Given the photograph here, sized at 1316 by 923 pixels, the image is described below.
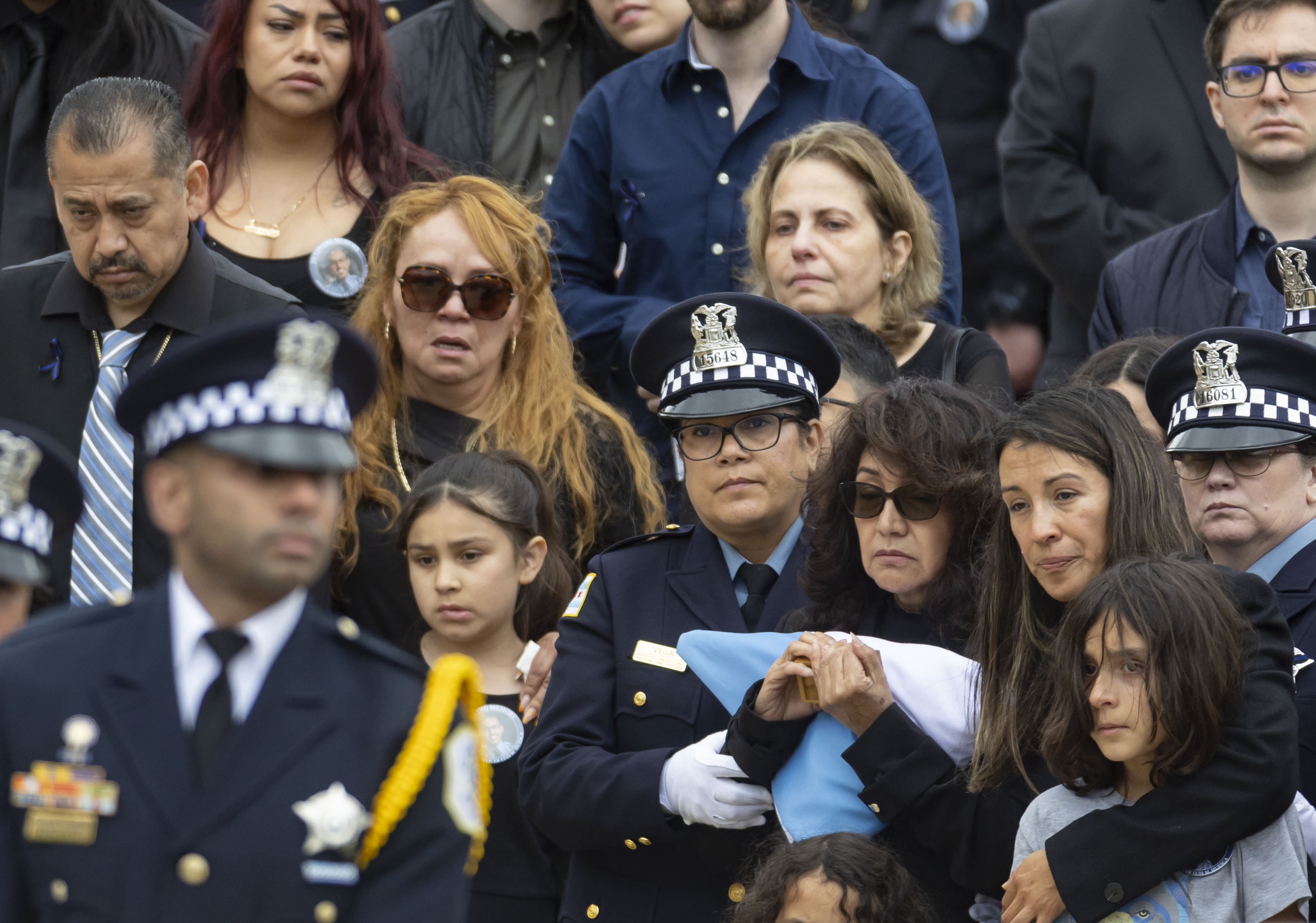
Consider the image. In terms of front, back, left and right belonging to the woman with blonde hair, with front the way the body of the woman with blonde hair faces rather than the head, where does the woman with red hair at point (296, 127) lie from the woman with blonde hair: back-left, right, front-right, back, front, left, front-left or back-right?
front-right

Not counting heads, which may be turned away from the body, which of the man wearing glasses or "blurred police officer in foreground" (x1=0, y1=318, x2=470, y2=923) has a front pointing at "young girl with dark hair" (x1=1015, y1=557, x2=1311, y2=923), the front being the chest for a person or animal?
the man wearing glasses

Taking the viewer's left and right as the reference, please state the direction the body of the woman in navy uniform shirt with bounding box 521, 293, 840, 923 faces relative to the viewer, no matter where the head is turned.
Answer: facing the viewer

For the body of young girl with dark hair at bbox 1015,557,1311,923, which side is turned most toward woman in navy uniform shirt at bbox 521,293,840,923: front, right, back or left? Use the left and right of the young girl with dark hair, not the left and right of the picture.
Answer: right

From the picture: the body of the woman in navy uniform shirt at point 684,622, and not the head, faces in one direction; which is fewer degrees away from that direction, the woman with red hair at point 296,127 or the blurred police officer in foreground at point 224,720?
the blurred police officer in foreground

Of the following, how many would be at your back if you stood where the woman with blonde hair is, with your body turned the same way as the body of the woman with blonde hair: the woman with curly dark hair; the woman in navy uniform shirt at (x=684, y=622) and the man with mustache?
0

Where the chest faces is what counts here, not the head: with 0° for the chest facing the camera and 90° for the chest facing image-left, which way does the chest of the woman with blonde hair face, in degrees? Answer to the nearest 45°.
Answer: approximately 45°

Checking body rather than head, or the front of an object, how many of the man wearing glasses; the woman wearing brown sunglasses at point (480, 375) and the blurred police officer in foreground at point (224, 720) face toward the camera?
3

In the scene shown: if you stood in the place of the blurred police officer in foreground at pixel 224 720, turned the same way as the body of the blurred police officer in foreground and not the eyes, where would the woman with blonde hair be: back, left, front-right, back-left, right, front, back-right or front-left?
back-left

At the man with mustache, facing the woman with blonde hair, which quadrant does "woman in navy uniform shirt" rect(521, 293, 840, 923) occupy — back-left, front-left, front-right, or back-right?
front-right

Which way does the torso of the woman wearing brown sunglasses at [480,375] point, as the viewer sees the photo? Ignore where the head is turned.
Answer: toward the camera

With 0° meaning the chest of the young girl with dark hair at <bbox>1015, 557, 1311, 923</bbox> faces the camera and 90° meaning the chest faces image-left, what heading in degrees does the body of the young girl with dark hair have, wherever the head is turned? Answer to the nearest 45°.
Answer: approximately 45°

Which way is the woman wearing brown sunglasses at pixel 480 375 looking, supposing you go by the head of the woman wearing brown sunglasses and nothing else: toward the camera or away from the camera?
toward the camera

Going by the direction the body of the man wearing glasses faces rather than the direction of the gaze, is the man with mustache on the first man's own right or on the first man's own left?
on the first man's own right

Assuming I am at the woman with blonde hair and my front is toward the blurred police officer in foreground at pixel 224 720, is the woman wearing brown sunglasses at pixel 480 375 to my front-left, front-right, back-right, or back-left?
front-right

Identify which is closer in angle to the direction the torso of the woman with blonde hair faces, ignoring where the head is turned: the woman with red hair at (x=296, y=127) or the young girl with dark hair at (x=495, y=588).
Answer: the young girl with dark hair

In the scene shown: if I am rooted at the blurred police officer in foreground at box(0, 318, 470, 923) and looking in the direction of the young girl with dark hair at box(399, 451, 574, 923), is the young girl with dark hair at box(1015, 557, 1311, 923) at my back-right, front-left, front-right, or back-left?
front-right

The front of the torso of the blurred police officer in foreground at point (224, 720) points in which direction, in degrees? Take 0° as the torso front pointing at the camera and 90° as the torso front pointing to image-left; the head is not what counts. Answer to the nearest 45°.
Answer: approximately 0°

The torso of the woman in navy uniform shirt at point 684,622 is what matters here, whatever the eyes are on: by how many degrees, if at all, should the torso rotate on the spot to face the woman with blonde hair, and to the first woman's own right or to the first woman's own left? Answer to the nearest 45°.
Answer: approximately 135° to the first woman's own left

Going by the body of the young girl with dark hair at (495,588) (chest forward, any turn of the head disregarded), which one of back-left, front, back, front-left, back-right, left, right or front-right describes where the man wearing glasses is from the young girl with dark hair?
back-left

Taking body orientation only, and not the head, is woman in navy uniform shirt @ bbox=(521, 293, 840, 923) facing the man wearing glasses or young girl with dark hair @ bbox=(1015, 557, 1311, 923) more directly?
the young girl with dark hair

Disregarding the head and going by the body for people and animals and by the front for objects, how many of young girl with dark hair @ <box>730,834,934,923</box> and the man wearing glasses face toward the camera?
2
